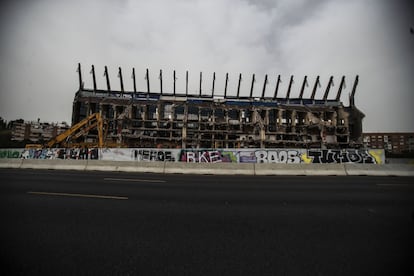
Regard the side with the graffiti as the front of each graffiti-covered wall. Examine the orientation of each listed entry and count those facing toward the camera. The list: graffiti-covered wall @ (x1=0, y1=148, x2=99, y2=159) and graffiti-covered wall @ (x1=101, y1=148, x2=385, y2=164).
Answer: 2

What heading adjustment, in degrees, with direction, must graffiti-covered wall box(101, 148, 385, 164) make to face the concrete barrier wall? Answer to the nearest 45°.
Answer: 0° — it already faces it

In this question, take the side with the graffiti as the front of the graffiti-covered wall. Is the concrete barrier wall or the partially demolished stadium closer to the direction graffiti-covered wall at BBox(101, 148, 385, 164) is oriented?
the concrete barrier wall

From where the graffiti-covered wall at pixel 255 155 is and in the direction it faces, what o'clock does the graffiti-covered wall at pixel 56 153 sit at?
the graffiti-covered wall at pixel 56 153 is roughly at 3 o'clock from the graffiti-covered wall at pixel 255 155.

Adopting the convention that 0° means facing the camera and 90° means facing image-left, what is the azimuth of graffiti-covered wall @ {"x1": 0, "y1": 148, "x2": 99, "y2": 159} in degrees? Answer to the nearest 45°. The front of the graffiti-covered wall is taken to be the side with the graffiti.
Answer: approximately 0°

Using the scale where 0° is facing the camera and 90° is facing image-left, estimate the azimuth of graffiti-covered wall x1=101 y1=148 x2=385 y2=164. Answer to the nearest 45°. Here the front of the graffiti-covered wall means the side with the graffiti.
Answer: approximately 0°

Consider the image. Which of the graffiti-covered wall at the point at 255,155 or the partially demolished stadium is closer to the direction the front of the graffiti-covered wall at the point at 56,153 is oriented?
the graffiti-covered wall

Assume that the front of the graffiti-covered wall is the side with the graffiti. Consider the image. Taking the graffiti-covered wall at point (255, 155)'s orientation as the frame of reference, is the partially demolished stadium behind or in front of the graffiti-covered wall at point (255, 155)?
behind
